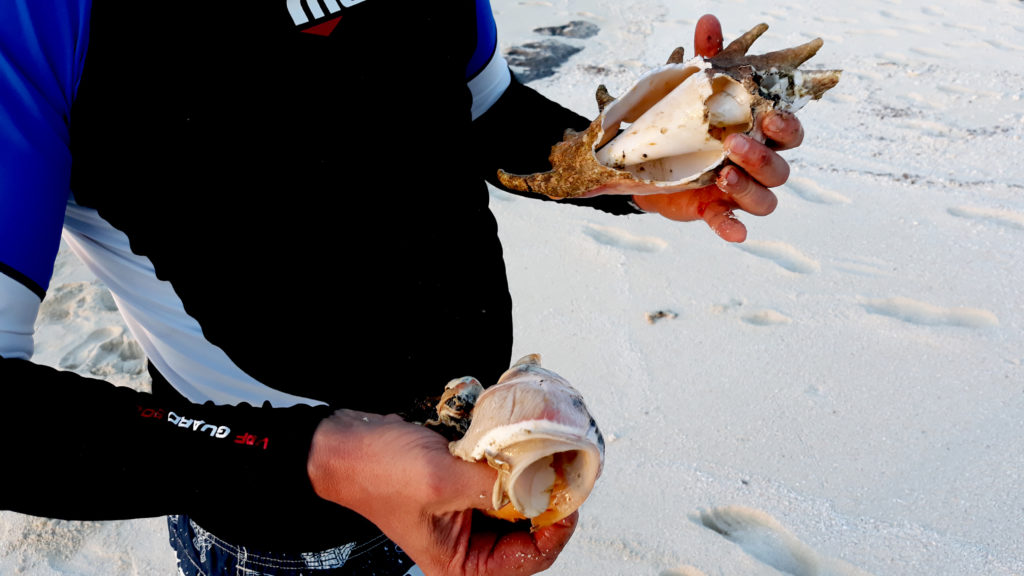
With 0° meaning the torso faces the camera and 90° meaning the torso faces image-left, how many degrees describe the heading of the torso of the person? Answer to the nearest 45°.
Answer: approximately 315°
